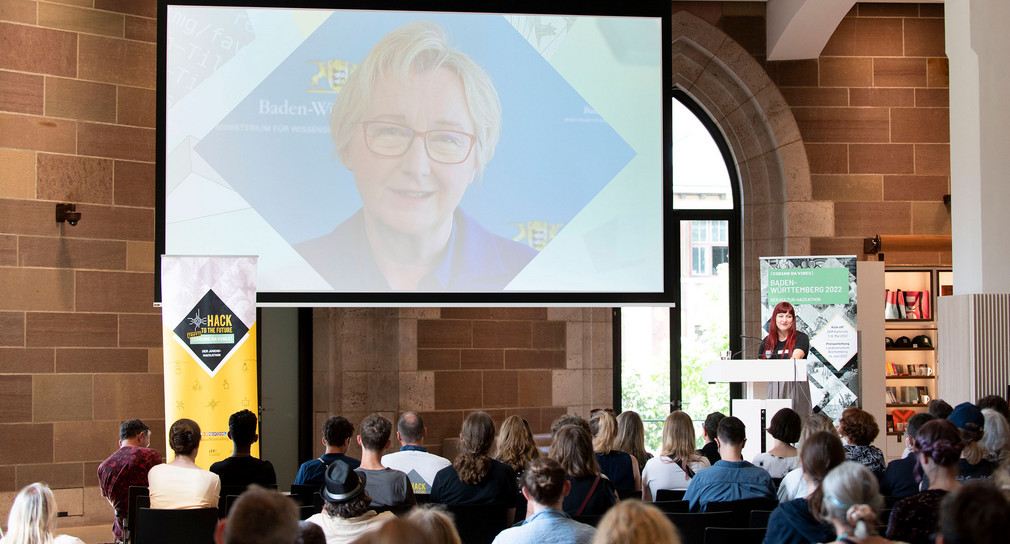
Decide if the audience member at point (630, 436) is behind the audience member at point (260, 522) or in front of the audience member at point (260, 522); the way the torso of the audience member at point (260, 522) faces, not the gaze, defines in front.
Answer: in front

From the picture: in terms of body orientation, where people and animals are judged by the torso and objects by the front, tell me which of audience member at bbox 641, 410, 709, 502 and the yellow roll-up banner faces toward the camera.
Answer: the yellow roll-up banner

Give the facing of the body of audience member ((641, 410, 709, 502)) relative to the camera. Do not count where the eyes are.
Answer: away from the camera

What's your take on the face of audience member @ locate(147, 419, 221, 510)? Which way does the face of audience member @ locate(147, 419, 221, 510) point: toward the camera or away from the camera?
away from the camera

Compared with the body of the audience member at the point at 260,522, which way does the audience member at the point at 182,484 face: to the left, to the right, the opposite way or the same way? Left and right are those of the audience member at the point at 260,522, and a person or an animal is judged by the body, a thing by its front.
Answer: the same way

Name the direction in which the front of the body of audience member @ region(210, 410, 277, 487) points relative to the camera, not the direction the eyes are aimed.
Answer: away from the camera

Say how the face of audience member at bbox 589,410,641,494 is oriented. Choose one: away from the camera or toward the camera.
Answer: away from the camera

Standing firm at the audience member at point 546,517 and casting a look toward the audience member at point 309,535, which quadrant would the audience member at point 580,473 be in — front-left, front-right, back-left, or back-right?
back-right

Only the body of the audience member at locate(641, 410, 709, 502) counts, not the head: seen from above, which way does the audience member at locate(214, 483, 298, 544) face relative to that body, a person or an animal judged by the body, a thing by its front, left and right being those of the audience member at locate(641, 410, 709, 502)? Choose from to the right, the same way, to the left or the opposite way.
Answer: the same way

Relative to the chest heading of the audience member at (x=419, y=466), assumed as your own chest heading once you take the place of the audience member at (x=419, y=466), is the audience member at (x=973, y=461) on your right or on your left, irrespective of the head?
on your right

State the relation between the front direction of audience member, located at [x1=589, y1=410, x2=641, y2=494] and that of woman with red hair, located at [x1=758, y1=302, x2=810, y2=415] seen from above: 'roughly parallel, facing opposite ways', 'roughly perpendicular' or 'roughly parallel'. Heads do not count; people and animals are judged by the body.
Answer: roughly parallel, facing opposite ways

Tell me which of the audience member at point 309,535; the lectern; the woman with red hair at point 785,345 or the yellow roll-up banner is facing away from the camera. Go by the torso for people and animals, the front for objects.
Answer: the audience member

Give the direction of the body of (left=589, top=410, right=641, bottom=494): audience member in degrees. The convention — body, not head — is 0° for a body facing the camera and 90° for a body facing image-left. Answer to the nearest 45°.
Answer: approximately 180°

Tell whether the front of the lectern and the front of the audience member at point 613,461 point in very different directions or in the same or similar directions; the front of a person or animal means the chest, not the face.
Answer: very different directions

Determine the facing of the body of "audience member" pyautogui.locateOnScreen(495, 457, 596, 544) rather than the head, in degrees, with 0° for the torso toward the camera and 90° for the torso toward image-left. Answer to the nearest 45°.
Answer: approximately 180°

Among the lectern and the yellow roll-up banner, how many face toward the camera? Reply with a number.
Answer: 2

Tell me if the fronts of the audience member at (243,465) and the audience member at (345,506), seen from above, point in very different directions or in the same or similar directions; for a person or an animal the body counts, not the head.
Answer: same or similar directions

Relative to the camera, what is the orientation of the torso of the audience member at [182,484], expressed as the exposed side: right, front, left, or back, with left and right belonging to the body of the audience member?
back

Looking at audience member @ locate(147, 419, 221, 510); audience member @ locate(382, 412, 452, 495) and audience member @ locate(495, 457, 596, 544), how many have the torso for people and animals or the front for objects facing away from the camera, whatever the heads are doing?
3

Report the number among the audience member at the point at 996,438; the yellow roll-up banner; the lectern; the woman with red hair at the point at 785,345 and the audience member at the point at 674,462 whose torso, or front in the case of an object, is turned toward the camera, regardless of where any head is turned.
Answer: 3

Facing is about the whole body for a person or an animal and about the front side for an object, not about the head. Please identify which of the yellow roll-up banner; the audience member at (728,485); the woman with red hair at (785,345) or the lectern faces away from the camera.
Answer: the audience member

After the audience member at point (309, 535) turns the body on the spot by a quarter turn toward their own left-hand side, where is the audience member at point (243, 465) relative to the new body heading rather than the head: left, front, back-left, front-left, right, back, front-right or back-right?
right
